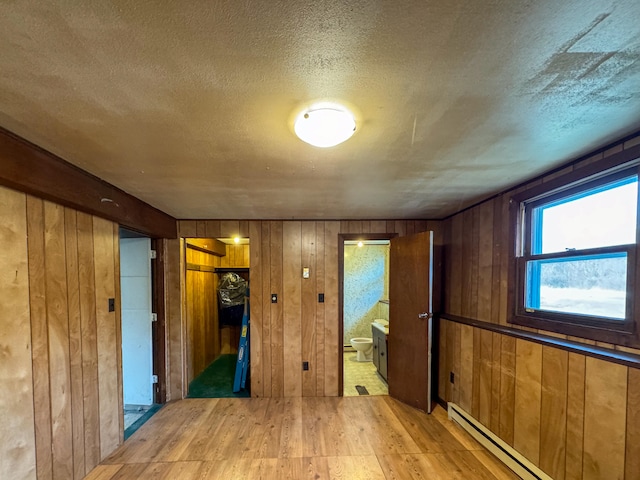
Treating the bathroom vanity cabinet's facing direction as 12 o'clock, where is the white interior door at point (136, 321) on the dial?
The white interior door is roughly at 11 o'clock from the bathroom vanity cabinet.

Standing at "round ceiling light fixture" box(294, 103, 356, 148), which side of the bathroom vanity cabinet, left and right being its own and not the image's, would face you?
left

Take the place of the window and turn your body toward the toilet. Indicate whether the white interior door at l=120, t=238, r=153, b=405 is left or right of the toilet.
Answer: left

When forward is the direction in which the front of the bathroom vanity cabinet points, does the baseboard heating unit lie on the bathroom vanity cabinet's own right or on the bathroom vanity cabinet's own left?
on the bathroom vanity cabinet's own left

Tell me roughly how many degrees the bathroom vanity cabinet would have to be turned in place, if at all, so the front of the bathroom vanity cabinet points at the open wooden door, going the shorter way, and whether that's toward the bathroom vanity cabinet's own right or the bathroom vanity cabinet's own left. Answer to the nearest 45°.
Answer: approximately 90° to the bathroom vanity cabinet's own left

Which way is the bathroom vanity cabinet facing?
to the viewer's left
